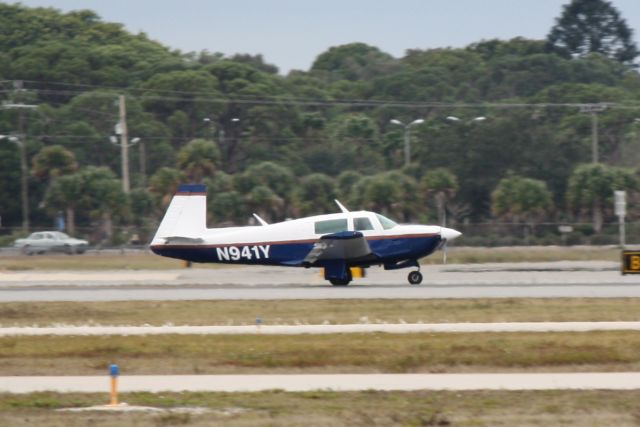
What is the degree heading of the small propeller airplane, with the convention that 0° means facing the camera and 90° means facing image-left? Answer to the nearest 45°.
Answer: approximately 270°
